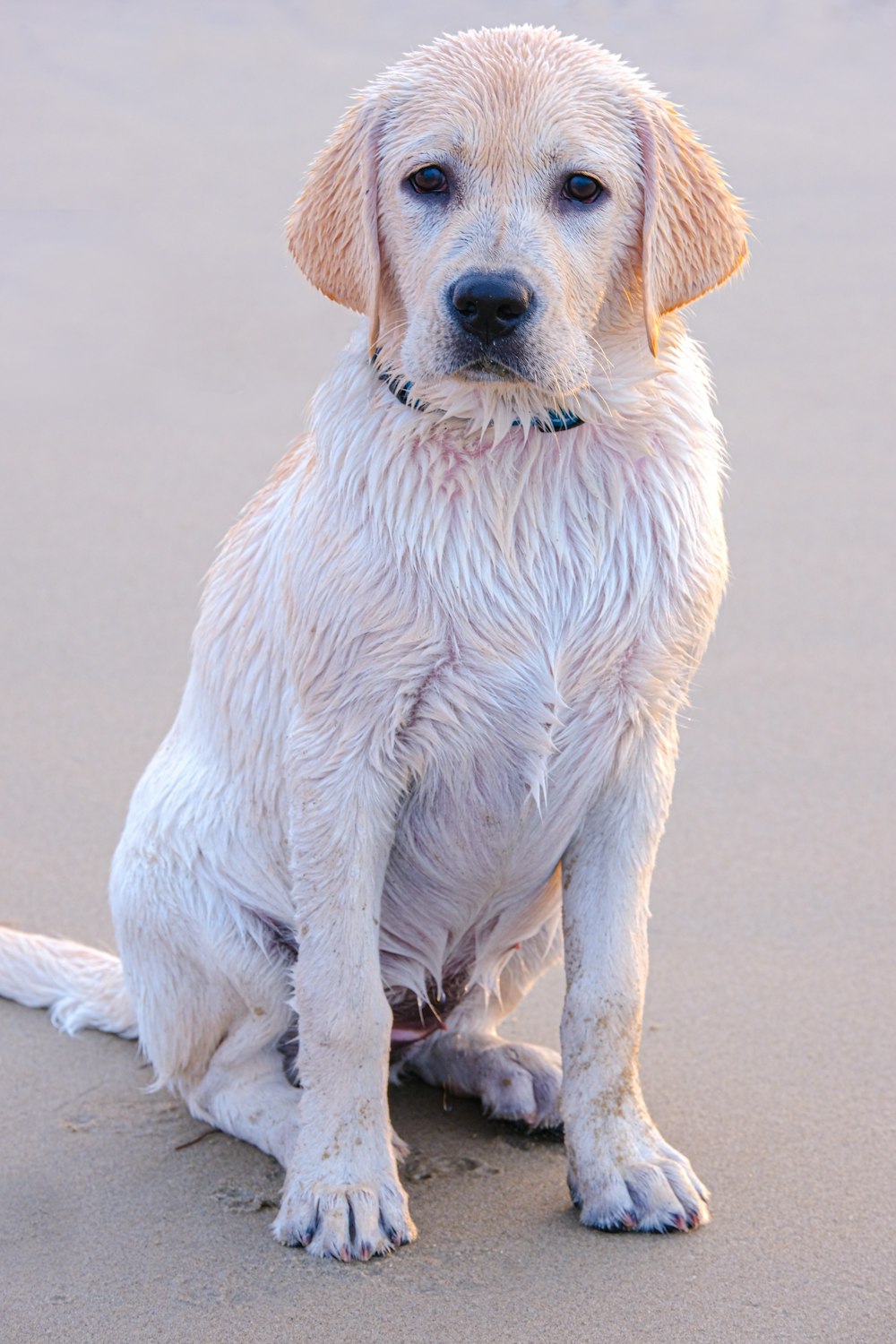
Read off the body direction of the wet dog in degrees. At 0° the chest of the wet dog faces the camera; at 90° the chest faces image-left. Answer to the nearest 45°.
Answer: approximately 315°
